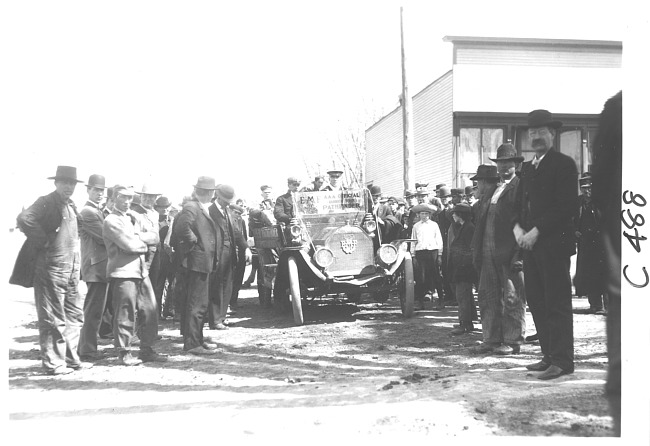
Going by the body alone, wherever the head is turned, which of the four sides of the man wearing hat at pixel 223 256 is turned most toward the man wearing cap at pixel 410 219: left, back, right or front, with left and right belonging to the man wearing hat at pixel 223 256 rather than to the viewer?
left

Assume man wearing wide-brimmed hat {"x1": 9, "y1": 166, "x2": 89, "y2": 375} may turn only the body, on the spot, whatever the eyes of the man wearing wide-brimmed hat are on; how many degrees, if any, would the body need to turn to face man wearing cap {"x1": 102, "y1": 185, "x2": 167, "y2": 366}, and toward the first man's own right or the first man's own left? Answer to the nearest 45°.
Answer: approximately 90° to the first man's own left
